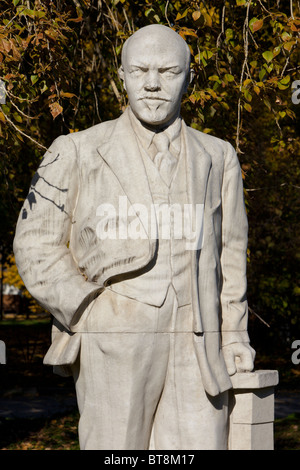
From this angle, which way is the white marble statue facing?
toward the camera

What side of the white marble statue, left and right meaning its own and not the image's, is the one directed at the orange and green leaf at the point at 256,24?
back

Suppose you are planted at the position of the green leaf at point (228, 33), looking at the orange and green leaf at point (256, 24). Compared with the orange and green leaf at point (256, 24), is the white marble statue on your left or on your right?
right

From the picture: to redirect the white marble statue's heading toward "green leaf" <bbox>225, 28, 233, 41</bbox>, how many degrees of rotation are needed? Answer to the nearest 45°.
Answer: approximately 180°

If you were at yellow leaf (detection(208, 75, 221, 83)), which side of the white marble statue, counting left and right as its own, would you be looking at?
back

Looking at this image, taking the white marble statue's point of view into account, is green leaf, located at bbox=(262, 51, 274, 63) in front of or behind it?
behind
